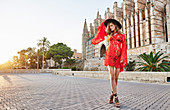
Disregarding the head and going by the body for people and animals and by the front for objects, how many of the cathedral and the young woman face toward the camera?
1

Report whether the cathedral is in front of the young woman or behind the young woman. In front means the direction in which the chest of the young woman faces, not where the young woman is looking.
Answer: behind

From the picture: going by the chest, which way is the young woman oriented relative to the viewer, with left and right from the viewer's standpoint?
facing the viewer

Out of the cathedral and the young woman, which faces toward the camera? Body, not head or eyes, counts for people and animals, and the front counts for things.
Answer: the young woman
